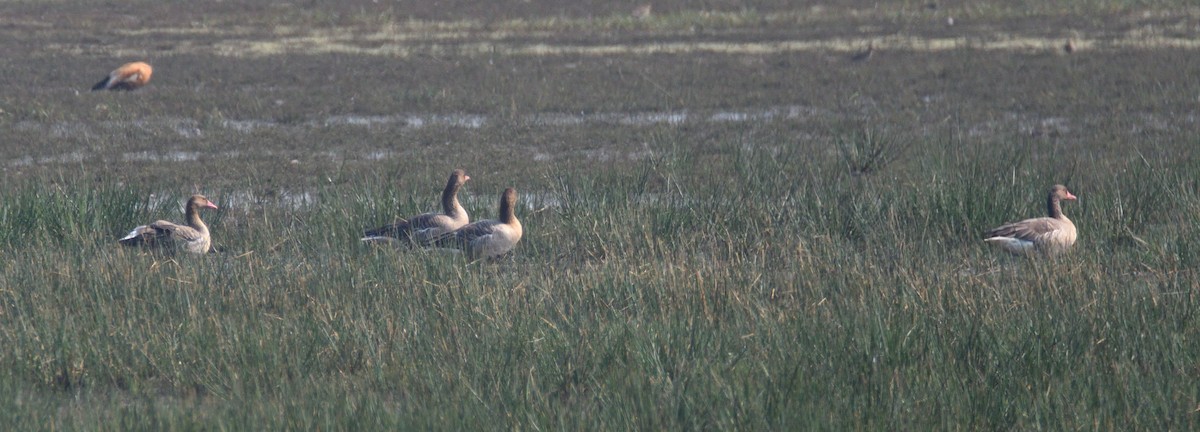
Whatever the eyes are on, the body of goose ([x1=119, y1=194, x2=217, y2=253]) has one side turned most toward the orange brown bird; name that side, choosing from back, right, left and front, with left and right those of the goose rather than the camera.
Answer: left

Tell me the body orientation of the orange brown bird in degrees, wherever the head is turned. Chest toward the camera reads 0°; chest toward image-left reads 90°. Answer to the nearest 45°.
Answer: approximately 270°

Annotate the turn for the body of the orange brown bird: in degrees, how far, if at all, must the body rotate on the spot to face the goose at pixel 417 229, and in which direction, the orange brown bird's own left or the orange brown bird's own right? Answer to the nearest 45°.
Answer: approximately 90° to the orange brown bird's own right

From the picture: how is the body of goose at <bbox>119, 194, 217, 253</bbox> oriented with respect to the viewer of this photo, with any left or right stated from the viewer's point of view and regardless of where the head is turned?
facing to the right of the viewer

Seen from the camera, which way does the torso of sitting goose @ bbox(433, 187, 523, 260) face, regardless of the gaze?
to the viewer's right

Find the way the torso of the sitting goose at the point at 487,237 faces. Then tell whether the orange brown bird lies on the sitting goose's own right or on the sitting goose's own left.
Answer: on the sitting goose's own left

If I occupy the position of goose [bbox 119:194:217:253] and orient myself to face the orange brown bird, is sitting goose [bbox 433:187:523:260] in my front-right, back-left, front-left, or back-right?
back-right

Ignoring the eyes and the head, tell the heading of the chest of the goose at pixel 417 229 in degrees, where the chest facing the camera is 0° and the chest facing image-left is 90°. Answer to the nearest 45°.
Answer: approximately 270°
